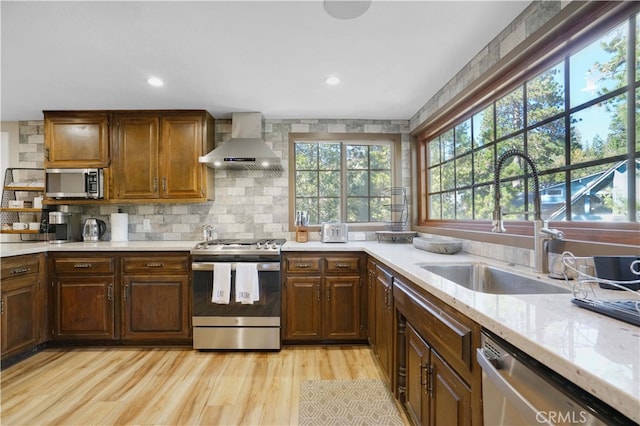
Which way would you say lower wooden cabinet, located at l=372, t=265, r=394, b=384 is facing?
to the viewer's left

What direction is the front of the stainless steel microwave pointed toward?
toward the camera

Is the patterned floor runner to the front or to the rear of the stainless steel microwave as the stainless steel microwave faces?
to the front

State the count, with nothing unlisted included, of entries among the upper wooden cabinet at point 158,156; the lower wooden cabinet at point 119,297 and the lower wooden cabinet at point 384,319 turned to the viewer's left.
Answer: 1

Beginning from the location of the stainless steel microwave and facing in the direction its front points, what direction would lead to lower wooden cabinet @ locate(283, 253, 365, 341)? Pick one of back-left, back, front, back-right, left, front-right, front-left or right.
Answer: front-left

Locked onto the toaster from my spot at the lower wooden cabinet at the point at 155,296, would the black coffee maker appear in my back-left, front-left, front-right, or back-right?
back-left

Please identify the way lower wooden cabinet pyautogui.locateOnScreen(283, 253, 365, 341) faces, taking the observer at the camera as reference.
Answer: facing the viewer

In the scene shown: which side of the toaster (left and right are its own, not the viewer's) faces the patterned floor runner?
front

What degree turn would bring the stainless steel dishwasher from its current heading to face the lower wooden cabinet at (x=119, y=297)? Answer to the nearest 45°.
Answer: approximately 45° to its right

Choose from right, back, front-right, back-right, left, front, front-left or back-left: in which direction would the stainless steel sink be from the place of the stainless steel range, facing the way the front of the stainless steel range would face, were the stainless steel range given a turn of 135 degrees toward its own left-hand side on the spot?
right

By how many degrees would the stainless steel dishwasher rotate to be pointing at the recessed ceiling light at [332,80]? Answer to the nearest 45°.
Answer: approximately 90° to its right

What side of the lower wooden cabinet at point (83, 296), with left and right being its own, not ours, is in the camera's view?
front

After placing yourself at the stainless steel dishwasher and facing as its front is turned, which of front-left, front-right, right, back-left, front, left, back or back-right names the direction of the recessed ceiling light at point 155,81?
front-right

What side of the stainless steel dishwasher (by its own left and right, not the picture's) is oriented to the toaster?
right

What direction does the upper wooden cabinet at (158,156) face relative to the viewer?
toward the camera

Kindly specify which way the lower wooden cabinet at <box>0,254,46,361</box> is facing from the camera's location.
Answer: facing the viewer and to the right of the viewer
